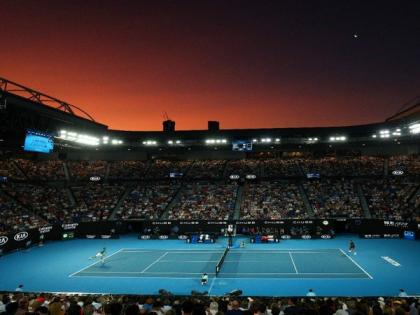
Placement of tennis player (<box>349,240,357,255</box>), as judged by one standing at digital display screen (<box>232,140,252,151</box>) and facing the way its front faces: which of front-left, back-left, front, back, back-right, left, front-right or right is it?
front-left

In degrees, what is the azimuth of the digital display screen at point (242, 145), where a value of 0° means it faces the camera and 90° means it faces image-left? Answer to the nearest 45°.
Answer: approximately 0°

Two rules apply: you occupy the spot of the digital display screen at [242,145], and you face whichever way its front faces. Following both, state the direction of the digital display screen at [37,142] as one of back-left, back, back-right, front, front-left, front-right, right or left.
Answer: front-right
